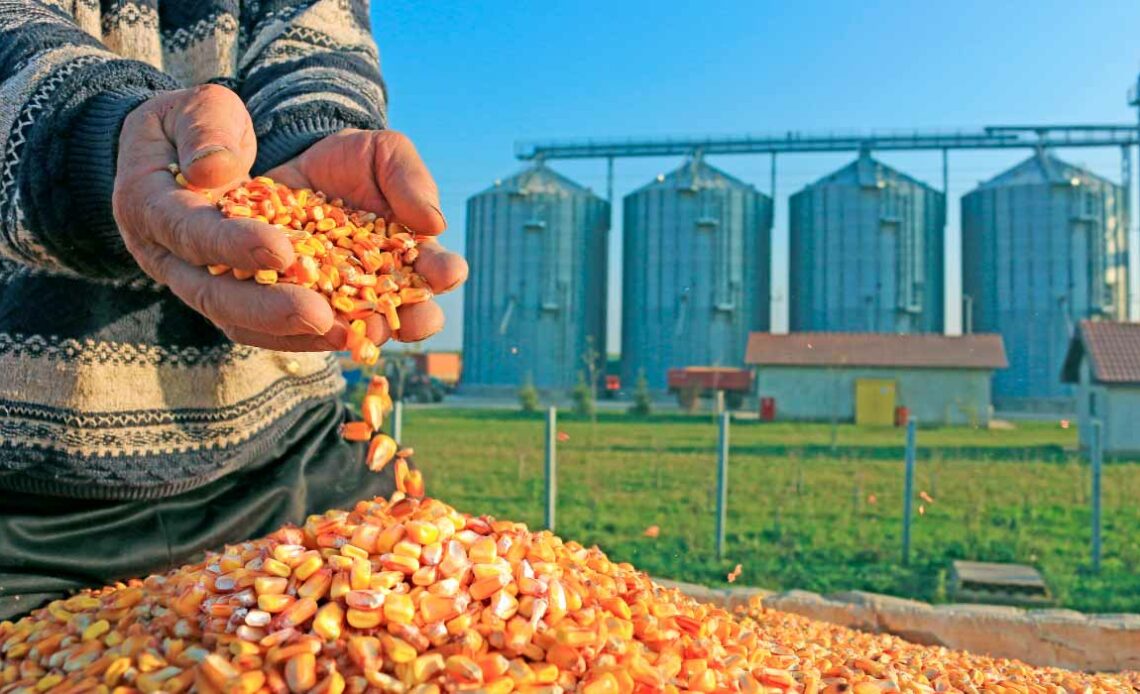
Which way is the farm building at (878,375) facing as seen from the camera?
toward the camera

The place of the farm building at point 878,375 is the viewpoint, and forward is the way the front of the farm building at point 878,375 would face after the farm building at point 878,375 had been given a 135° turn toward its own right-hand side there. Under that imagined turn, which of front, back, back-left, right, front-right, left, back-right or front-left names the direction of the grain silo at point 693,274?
front

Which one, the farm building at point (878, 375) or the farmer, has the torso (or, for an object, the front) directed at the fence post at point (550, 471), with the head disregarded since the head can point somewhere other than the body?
the farm building

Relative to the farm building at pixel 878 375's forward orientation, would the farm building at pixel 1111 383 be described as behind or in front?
in front

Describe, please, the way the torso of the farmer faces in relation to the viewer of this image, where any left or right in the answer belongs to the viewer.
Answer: facing the viewer and to the right of the viewer

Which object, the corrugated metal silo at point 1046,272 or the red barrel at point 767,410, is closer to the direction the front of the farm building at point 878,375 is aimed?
the red barrel

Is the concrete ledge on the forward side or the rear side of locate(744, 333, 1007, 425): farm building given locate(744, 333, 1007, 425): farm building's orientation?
on the forward side

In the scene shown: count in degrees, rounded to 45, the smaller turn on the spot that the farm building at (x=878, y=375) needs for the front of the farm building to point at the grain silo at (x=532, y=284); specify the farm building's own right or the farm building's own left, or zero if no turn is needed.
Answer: approximately 90° to the farm building's own right

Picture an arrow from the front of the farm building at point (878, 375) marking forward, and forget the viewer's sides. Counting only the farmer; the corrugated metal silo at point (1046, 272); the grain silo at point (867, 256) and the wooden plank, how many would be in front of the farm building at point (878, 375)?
2

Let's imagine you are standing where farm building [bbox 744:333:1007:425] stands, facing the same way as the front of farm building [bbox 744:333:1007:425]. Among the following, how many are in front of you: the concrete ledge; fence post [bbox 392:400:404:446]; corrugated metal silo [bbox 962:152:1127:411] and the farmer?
3

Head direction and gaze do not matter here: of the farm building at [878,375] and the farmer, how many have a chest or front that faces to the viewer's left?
0

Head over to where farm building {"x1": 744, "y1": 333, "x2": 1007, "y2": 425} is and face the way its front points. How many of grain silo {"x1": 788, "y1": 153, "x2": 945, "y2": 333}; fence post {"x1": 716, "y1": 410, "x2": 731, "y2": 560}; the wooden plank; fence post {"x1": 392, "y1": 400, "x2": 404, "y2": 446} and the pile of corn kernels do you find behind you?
1

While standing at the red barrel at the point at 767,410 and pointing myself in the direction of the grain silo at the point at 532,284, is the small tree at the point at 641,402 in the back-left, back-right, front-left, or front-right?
front-left
